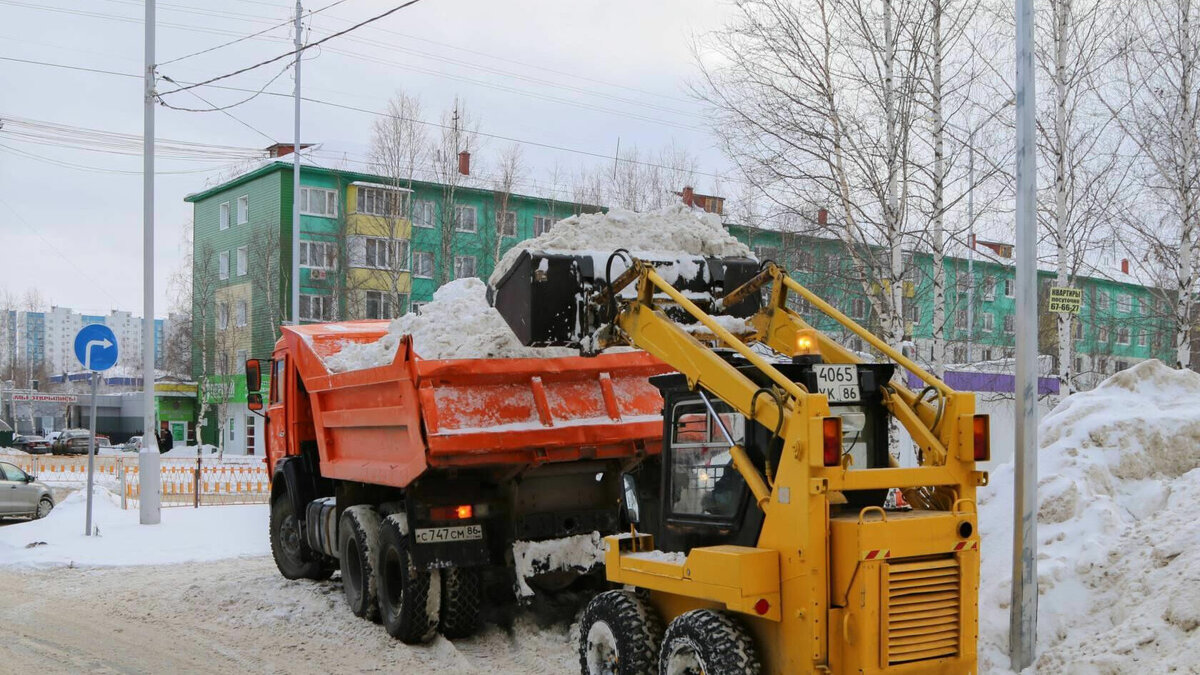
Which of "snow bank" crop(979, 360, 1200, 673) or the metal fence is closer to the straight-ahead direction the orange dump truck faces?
the metal fence

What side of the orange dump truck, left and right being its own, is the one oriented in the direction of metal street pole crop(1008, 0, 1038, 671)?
back

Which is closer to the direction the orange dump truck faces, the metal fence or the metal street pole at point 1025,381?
the metal fence

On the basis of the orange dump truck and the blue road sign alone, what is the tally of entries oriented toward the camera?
1

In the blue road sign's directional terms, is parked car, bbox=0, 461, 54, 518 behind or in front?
behind

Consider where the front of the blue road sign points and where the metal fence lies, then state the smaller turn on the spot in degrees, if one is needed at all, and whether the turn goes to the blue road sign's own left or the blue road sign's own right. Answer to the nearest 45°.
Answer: approximately 180°

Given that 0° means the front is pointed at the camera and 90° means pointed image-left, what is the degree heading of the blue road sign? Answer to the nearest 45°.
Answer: approximately 0°

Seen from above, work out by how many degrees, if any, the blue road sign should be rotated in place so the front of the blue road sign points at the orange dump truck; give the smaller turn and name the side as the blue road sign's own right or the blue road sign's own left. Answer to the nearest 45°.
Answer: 0° — it already faces it

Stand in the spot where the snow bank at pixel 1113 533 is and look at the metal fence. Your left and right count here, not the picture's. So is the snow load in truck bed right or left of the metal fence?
left

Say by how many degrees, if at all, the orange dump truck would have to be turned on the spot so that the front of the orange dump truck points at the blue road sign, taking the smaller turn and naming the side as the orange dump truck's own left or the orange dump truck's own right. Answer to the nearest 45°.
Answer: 0° — it already faces it

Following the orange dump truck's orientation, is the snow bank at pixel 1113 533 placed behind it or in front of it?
behind

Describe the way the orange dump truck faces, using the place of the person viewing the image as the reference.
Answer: facing away from the viewer and to the left of the viewer

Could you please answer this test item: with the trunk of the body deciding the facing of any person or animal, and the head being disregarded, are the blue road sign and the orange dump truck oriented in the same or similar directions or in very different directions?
very different directions
